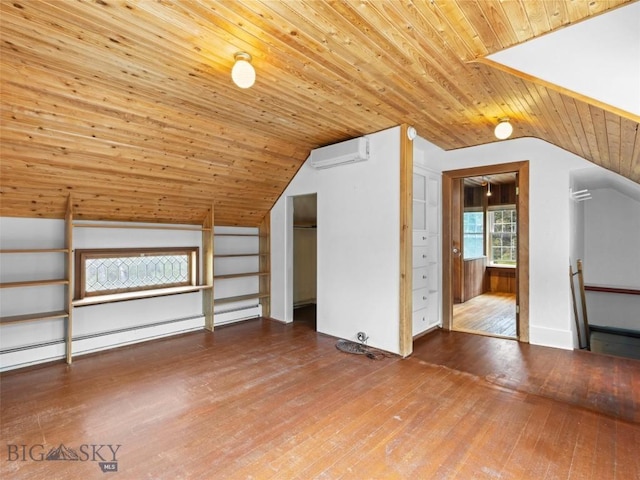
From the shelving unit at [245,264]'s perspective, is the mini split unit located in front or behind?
in front

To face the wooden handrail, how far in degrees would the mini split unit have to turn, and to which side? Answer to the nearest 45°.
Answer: approximately 135° to its left

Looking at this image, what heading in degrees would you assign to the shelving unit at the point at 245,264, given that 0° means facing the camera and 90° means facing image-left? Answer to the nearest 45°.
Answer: approximately 315°

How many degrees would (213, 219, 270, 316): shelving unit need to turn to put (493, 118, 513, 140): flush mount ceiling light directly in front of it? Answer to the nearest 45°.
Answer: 0° — it already faces it

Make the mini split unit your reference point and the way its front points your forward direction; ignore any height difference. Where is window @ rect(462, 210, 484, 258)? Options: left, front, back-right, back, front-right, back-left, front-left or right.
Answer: back

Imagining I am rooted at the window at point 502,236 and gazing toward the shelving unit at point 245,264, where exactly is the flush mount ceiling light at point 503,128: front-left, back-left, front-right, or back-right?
front-left

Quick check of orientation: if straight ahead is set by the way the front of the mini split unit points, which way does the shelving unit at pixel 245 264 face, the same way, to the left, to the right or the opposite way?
to the left

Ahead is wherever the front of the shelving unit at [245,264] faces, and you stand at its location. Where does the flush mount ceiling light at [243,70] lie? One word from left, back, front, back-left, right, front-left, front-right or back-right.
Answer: front-right

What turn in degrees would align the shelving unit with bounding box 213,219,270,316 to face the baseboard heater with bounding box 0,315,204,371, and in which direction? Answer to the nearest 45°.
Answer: approximately 90° to its right

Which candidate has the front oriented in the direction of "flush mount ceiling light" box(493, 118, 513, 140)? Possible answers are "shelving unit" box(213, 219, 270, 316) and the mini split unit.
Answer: the shelving unit

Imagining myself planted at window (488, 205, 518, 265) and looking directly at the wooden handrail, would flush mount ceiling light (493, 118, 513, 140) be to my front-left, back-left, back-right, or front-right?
front-right

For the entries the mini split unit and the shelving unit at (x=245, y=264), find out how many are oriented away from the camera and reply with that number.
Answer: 0

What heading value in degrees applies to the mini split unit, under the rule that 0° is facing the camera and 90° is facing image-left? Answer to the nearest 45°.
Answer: approximately 45°

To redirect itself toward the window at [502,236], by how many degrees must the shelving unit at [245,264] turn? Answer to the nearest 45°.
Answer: approximately 45° to its left
